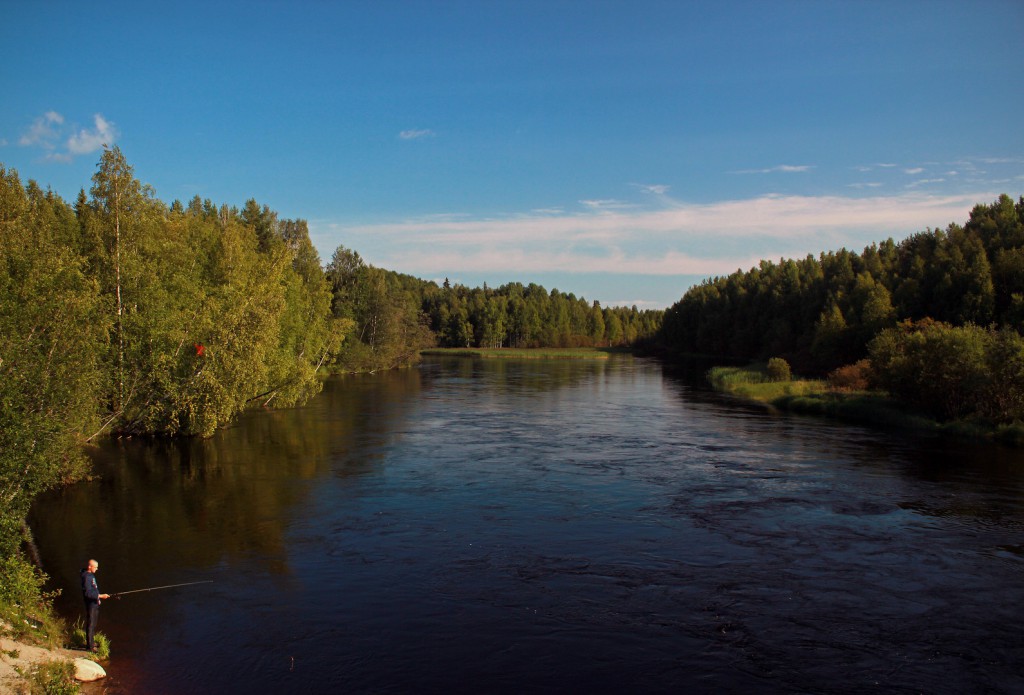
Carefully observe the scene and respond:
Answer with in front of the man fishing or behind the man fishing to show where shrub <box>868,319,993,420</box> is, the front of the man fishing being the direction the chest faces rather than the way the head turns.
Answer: in front

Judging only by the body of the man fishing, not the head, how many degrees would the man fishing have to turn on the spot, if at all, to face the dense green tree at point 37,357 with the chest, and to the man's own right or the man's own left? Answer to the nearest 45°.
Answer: approximately 90° to the man's own left

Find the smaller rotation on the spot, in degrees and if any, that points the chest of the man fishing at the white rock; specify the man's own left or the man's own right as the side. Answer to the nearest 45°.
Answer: approximately 90° to the man's own right

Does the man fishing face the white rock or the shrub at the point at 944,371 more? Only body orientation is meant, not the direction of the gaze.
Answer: the shrub

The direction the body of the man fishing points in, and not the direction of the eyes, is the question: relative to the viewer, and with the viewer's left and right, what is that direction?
facing to the right of the viewer
